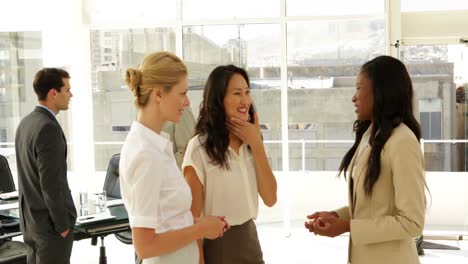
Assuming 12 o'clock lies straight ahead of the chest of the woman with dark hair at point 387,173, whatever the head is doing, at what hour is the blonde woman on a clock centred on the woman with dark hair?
The blonde woman is roughly at 11 o'clock from the woman with dark hair.

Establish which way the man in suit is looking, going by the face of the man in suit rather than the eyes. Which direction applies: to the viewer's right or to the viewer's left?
to the viewer's right

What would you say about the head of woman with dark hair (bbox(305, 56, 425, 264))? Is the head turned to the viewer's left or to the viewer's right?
to the viewer's left

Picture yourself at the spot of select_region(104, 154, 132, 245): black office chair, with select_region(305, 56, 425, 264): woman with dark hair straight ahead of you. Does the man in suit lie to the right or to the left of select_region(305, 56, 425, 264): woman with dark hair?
right

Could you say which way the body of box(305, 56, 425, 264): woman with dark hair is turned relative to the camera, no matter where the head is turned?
to the viewer's left

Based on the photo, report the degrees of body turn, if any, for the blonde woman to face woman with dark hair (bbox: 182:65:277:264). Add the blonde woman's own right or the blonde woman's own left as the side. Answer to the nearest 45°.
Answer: approximately 45° to the blonde woman's own left

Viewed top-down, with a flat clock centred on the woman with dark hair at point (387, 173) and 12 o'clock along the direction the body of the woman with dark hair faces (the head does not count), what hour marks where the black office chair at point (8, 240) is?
The black office chair is roughly at 1 o'clock from the woman with dark hair.

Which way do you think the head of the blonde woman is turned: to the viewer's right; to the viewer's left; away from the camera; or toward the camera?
to the viewer's right

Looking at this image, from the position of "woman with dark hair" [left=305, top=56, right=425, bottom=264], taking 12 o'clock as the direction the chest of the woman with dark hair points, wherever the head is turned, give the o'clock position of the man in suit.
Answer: The man in suit is roughly at 1 o'clock from the woman with dark hair.

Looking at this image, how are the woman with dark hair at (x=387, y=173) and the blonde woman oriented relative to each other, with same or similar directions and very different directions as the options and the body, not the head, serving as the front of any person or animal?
very different directions

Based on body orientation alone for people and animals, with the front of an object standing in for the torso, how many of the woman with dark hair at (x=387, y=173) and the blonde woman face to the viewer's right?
1

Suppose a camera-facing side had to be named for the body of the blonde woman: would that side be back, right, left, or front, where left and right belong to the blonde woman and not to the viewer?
right

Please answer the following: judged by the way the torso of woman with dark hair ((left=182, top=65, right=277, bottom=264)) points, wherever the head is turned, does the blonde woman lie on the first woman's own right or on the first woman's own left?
on the first woman's own right
